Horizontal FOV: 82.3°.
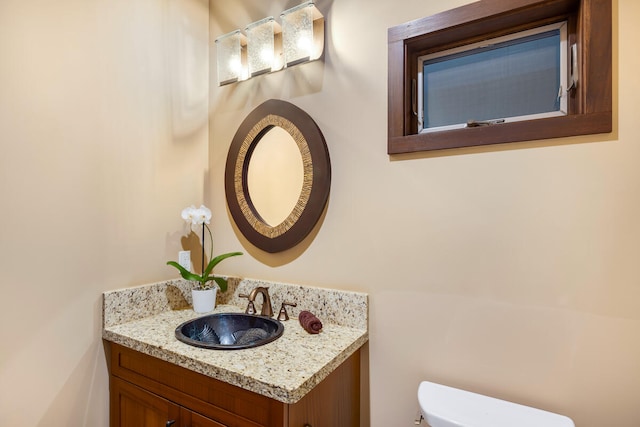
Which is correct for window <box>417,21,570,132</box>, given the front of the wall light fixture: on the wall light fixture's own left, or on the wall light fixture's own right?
on the wall light fixture's own left

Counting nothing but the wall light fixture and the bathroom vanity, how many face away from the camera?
0

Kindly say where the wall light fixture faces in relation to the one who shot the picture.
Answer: facing the viewer and to the left of the viewer
